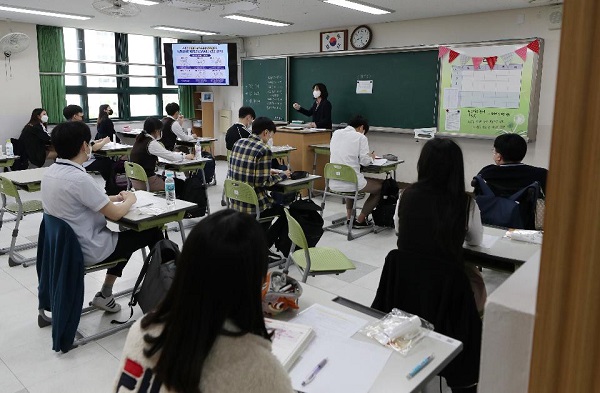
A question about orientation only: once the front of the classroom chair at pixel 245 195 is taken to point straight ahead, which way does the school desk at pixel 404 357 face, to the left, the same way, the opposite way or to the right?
the opposite way

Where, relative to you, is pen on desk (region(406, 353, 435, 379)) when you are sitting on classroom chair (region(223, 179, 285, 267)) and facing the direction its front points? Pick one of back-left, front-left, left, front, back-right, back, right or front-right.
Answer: back-right

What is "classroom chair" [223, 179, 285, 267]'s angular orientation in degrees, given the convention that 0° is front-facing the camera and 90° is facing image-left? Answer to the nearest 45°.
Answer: approximately 225°

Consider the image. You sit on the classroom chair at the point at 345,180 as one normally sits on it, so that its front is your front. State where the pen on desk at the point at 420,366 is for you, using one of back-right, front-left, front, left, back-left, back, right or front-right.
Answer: back-right

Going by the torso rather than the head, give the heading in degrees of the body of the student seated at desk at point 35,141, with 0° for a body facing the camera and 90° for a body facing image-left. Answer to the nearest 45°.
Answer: approximately 270°

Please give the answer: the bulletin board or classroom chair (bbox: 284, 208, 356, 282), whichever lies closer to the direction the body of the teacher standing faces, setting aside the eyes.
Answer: the classroom chair

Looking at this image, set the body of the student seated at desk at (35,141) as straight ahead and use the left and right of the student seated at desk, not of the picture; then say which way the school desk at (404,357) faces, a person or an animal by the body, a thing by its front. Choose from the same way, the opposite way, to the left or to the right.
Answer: the opposite way

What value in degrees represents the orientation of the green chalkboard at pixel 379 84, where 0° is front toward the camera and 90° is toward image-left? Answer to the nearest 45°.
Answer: approximately 45°
